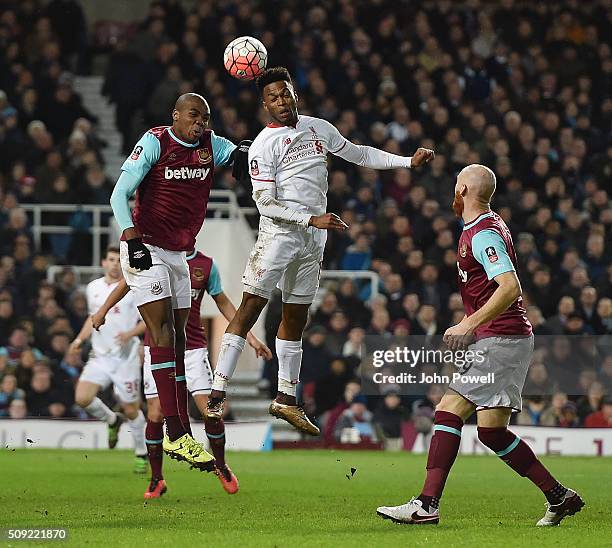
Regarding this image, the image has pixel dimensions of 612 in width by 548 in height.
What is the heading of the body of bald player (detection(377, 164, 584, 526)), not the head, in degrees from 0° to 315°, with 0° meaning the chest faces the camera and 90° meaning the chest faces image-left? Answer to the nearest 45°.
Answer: approximately 90°

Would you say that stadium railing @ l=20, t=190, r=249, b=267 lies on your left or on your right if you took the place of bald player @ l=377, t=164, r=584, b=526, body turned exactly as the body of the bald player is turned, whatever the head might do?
on your right

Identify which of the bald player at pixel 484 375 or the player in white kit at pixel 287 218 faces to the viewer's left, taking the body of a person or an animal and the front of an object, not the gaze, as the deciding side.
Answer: the bald player

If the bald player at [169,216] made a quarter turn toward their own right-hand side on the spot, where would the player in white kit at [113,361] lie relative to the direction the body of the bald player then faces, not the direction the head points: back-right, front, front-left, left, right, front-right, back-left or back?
back-right

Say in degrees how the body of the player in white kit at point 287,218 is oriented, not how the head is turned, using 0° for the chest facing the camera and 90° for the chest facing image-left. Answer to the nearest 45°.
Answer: approximately 315°

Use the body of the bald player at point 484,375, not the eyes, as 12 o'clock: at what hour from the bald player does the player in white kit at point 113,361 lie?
The player in white kit is roughly at 2 o'clock from the bald player.

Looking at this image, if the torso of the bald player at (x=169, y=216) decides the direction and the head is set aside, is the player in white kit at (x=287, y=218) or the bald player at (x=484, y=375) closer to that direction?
the bald player
